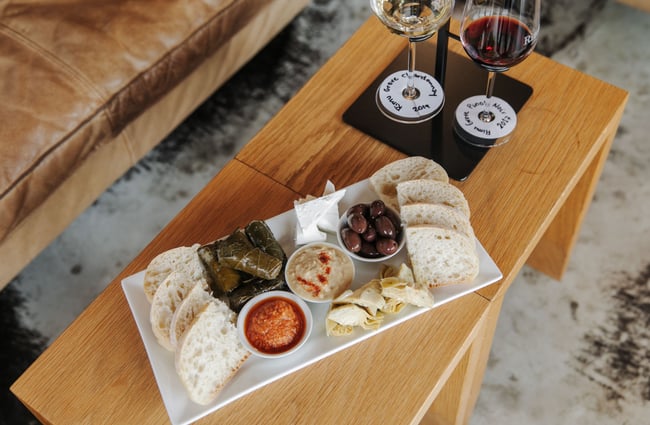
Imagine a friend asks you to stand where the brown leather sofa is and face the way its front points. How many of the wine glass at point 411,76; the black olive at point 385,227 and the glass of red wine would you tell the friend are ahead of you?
3

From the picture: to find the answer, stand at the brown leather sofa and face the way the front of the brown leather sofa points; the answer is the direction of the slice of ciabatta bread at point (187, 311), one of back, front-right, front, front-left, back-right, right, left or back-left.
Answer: front-right

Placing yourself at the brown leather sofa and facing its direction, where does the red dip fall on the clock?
The red dip is roughly at 1 o'clock from the brown leather sofa.

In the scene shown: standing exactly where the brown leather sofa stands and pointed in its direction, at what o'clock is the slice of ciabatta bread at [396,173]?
The slice of ciabatta bread is roughly at 12 o'clock from the brown leather sofa.

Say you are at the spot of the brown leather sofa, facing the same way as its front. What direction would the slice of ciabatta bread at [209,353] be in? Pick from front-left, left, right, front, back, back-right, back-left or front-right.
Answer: front-right

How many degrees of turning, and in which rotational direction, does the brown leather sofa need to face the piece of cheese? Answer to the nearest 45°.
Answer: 0° — it already faces it

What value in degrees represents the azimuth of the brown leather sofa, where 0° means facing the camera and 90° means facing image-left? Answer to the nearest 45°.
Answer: approximately 315°
